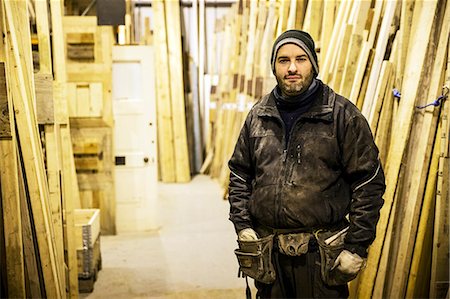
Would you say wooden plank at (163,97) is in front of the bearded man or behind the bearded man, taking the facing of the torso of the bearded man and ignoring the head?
behind

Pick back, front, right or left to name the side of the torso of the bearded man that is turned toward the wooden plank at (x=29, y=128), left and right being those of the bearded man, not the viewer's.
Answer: right

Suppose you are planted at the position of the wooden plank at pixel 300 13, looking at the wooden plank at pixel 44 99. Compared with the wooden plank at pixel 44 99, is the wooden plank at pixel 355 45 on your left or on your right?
left

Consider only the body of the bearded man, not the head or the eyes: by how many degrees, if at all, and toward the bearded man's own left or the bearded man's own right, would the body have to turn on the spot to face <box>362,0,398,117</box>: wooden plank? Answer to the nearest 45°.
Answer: approximately 180°

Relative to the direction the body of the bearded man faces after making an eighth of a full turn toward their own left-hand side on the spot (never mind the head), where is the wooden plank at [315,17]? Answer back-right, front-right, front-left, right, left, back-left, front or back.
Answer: back-left

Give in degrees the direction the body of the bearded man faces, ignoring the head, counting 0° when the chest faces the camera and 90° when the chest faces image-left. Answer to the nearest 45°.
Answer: approximately 0°

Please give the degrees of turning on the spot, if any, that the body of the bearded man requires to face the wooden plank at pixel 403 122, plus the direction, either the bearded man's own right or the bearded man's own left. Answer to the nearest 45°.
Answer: approximately 135° to the bearded man's own left

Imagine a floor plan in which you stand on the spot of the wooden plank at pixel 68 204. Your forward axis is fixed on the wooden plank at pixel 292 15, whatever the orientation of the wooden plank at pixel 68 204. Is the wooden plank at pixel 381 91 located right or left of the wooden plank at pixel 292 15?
right

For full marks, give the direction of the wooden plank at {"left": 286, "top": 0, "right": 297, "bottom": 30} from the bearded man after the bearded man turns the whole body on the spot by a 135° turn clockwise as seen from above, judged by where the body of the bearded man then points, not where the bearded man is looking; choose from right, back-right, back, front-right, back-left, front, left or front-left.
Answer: front-right

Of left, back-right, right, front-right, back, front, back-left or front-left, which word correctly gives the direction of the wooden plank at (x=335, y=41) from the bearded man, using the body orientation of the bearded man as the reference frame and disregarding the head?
back

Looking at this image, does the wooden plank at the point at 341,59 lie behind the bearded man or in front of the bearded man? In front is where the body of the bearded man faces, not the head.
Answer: behind

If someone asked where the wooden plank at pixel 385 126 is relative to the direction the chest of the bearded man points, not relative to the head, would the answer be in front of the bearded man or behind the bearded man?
behind

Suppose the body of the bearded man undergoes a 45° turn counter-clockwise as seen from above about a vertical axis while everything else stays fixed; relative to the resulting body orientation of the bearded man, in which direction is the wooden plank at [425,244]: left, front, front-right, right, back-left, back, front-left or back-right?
left

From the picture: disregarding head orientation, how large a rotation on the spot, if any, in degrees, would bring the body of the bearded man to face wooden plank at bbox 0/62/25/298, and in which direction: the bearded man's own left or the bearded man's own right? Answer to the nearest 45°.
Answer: approximately 90° to the bearded man's own right

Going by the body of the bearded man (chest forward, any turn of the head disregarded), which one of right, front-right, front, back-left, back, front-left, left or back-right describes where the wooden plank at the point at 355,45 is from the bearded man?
back

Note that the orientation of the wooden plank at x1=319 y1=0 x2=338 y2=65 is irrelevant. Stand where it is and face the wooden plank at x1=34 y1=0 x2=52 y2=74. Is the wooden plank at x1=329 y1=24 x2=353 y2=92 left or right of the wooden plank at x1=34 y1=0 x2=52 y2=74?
left

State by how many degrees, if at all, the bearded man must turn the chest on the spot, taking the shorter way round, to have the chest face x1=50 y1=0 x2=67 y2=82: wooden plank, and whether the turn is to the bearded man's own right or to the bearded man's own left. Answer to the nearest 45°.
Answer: approximately 135° to the bearded man's own right
